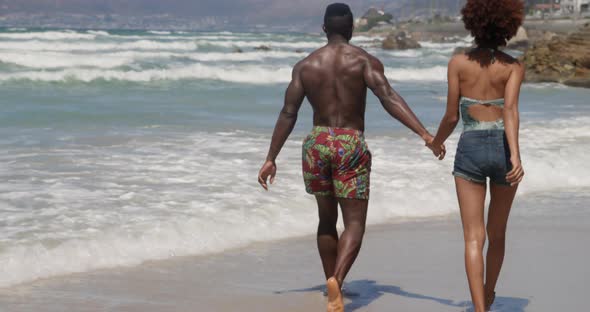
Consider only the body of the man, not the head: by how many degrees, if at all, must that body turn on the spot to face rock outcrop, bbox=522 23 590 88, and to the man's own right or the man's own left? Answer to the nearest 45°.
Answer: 0° — they already face it

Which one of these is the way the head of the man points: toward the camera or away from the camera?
away from the camera

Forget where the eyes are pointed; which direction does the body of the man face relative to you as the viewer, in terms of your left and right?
facing away from the viewer

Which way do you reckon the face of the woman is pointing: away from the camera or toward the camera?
away from the camera

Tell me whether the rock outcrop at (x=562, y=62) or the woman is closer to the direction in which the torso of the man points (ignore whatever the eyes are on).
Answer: the rock outcrop

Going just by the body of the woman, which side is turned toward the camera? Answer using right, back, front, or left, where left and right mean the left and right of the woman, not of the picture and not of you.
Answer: back

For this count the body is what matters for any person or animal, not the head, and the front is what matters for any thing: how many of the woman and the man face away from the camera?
2

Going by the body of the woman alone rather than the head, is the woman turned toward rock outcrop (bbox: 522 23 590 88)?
yes

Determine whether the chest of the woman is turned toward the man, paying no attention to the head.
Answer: no

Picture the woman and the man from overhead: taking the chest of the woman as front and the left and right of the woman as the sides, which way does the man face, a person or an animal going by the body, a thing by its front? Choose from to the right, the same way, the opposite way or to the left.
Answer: the same way
